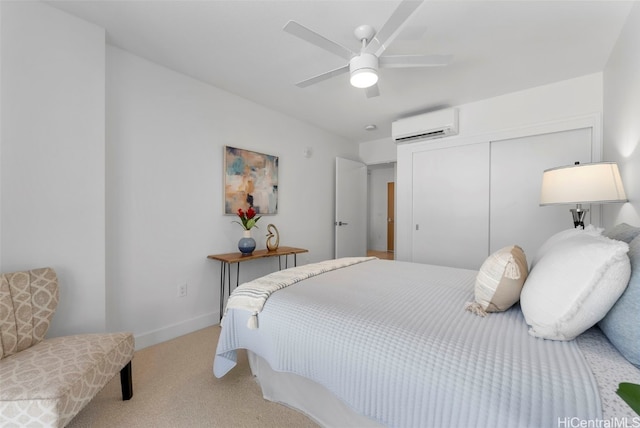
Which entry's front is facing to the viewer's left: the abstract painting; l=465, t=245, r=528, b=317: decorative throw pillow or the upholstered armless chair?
the decorative throw pillow

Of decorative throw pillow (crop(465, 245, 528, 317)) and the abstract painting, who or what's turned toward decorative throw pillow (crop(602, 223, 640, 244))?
the abstract painting

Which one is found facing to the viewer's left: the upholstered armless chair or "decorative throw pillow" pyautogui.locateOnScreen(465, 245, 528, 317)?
the decorative throw pillow

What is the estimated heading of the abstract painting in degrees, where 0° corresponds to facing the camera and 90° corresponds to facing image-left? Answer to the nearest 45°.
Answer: approximately 315°

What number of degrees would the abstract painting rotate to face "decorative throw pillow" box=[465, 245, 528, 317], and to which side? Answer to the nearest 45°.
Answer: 0° — it already faces it

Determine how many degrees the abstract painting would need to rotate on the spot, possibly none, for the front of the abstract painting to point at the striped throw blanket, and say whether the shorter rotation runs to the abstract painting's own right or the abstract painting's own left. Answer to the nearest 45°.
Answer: approximately 45° to the abstract painting's own right

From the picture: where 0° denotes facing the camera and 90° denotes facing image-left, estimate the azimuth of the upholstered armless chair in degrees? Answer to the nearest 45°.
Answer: approximately 315°

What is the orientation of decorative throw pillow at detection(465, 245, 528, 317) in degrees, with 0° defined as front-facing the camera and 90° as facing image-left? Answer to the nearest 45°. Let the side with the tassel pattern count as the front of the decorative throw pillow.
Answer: approximately 90°

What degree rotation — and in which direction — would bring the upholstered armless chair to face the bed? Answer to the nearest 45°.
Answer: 0° — it already faces it

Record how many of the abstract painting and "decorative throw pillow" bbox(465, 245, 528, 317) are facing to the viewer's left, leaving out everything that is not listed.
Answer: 1

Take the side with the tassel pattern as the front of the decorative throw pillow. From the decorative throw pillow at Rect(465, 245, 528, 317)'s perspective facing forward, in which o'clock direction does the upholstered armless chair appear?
The upholstered armless chair is roughly at 11 o'clock from the decorative throw pillow.
